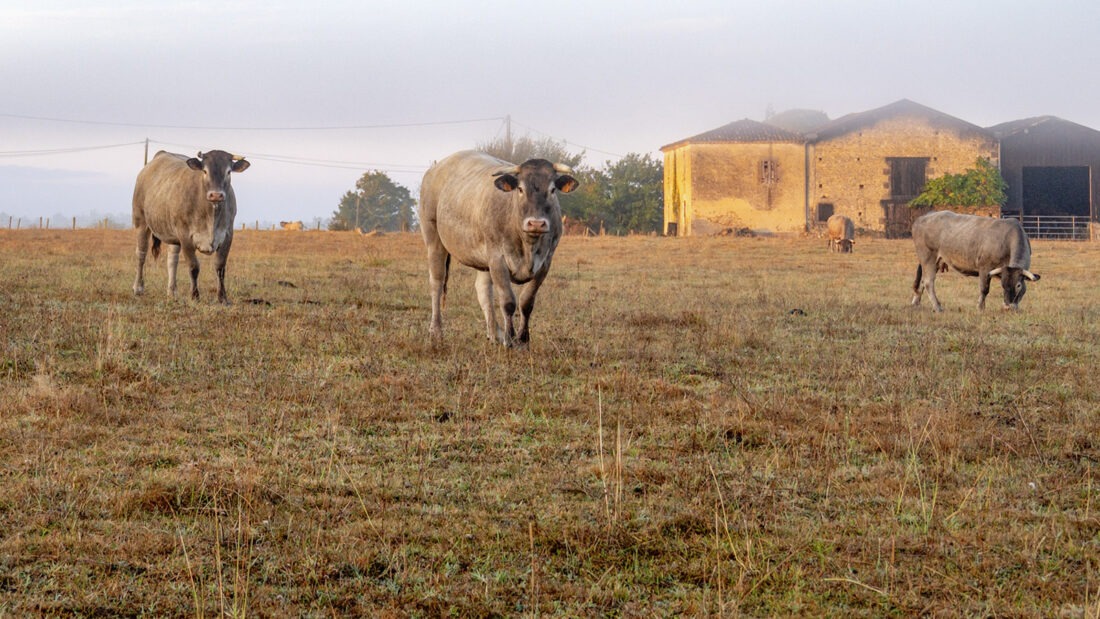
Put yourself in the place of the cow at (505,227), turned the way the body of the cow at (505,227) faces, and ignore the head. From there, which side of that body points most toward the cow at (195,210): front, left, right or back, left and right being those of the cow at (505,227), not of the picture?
back

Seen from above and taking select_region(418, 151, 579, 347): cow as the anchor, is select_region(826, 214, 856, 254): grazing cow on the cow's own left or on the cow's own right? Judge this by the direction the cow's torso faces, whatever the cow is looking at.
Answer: on the cow's own left

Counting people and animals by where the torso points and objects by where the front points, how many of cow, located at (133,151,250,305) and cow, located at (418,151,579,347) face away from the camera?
0

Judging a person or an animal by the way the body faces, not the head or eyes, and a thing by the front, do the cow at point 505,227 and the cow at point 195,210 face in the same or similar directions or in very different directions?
same or similar directions

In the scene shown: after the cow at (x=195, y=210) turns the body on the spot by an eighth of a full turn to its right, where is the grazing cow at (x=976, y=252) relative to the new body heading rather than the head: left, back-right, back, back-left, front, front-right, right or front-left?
left

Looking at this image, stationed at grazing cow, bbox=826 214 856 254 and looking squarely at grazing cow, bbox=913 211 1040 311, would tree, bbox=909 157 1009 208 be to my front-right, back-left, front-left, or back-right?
back-left

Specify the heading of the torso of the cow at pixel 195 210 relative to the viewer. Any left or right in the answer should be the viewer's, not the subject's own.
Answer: facing the viewer and to the right of the viewer

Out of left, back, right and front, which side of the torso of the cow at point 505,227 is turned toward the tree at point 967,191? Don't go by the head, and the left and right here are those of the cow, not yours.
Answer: left

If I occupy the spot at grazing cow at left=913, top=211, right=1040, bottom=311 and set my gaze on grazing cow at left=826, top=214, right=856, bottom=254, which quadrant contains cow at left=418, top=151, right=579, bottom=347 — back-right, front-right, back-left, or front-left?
back-left

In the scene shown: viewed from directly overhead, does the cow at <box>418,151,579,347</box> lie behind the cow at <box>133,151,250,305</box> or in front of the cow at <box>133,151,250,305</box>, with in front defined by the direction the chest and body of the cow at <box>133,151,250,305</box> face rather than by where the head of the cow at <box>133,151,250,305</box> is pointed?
in front

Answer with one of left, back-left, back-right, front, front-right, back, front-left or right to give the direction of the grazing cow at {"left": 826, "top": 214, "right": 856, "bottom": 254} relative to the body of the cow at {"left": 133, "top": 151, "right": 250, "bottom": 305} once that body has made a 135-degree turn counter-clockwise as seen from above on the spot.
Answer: front-right

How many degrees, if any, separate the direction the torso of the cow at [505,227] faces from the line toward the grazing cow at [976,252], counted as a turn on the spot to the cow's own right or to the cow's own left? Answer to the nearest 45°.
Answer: approximately 90° to the cow's own left

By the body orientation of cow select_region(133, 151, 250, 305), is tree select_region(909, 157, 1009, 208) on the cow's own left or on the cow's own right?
on the cow's own left
